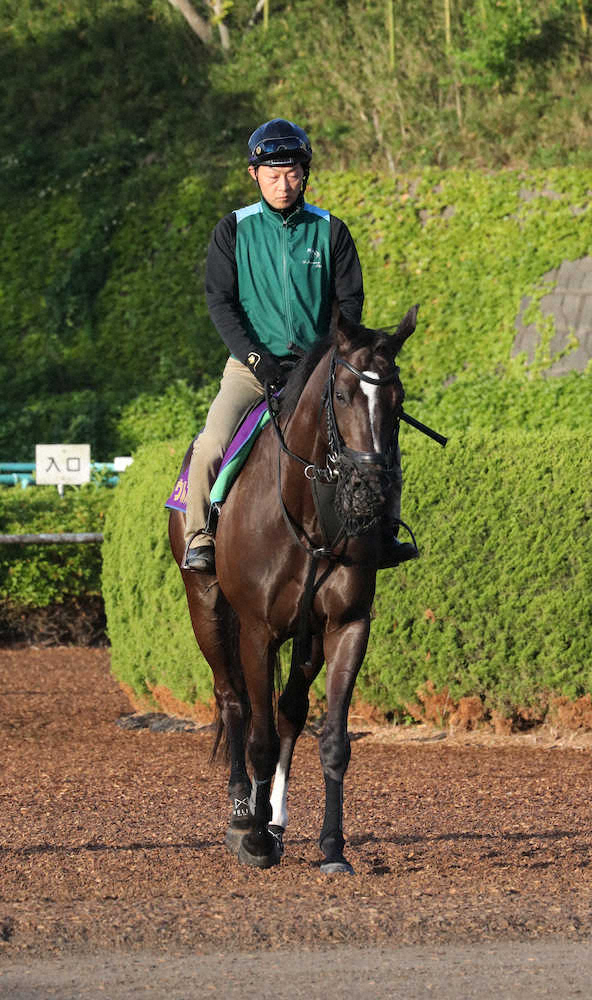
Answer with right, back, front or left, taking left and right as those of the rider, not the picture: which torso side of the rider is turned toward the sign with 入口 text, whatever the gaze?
back

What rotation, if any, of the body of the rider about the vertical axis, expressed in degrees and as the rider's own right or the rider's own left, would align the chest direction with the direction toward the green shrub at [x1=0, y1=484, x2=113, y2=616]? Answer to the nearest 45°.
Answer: approximately 180°

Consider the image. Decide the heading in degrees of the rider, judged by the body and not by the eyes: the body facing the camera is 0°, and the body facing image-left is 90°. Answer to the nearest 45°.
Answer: approximately 0°

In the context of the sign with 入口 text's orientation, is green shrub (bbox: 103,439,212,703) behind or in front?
in front

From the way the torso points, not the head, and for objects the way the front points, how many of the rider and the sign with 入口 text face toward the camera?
2

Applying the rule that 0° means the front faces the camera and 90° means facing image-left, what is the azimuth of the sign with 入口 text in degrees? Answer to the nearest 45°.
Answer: approximately 0°

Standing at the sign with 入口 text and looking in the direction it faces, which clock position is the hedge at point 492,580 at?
The hedge is roughly at 11 o'clock from the sign with 入口 text.

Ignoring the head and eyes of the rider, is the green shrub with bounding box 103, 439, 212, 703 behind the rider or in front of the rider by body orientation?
behind

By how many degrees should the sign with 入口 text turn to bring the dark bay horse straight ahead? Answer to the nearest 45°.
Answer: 0° — it already faces it

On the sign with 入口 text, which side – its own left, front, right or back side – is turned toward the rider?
front
